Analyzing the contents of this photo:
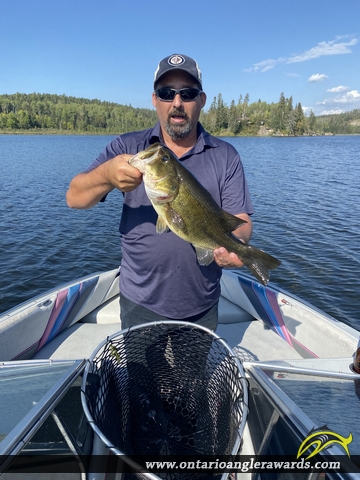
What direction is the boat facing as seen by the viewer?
away from the camera

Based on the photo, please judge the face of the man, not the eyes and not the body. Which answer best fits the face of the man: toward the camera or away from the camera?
toward the camera

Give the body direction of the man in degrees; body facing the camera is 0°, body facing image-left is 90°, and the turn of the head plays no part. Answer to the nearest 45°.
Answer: approximately 0°
